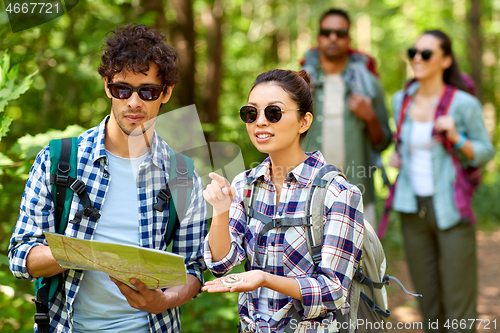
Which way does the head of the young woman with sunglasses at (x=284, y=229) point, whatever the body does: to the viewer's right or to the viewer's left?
to the viewer's left

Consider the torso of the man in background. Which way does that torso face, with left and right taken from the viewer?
facing the viewer

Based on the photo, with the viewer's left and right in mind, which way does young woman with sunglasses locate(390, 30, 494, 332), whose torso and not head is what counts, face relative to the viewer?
facing the viewer and to the left of the viewer

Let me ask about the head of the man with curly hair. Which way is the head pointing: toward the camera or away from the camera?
toward the camera

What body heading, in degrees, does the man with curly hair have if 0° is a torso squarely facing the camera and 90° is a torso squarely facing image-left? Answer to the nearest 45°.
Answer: approximately 0°

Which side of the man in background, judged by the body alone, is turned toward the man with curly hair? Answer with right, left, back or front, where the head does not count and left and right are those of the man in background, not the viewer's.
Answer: front

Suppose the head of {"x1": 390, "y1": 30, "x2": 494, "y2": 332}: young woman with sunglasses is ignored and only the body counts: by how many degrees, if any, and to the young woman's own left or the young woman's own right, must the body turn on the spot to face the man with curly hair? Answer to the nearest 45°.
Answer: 0° — they already face them

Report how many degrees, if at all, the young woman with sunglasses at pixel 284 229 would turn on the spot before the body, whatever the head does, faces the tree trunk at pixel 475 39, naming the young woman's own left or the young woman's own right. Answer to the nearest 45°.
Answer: approximately 180°

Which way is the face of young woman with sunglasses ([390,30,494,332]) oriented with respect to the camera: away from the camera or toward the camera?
toward the camera

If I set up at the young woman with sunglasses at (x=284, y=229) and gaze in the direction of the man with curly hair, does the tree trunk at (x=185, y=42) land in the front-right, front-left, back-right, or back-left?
front-right

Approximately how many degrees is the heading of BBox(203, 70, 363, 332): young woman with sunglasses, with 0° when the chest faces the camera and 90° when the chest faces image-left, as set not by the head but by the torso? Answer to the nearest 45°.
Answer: approximately 45°

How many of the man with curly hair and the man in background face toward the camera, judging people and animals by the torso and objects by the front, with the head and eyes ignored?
2

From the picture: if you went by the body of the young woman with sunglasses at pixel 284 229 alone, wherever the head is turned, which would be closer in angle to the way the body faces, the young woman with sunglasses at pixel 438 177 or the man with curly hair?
the man with curly hair
